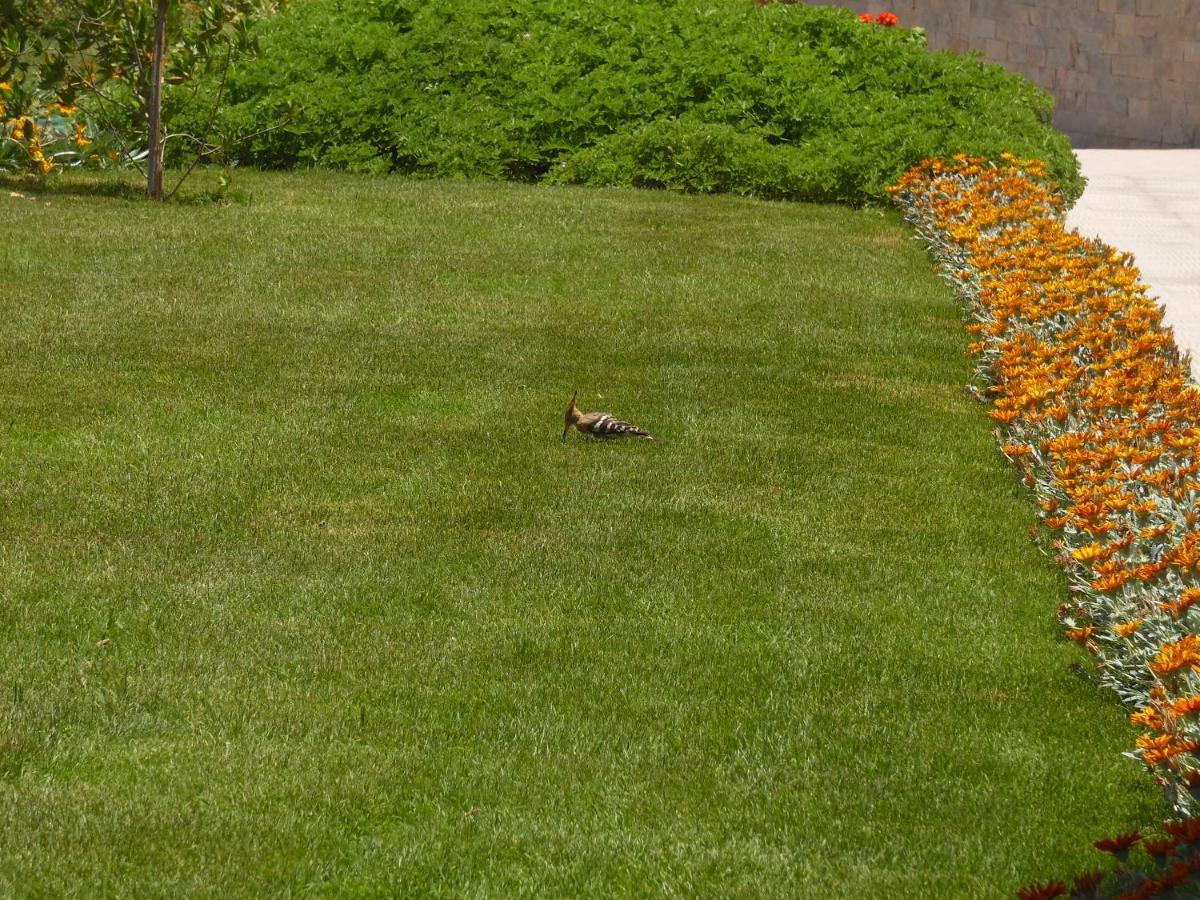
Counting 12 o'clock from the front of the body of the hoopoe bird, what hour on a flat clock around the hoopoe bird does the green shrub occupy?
The green shrub is roughly at 3 o'clock from the hoopoe bird.

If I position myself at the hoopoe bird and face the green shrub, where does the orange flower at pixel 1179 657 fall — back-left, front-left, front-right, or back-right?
back-right

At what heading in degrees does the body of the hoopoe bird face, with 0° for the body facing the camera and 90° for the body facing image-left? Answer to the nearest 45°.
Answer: approximately 90°

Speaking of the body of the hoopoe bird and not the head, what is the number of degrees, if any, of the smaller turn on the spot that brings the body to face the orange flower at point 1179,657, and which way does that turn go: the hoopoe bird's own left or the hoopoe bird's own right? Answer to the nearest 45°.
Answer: approximately 135° to the hoopoe bird's own left

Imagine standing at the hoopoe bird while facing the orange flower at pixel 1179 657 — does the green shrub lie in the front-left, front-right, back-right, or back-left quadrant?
back-left

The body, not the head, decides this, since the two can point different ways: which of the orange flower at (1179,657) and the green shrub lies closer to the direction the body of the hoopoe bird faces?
the green shrub

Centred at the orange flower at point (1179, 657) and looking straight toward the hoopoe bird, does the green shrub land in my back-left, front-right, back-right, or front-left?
front-right
